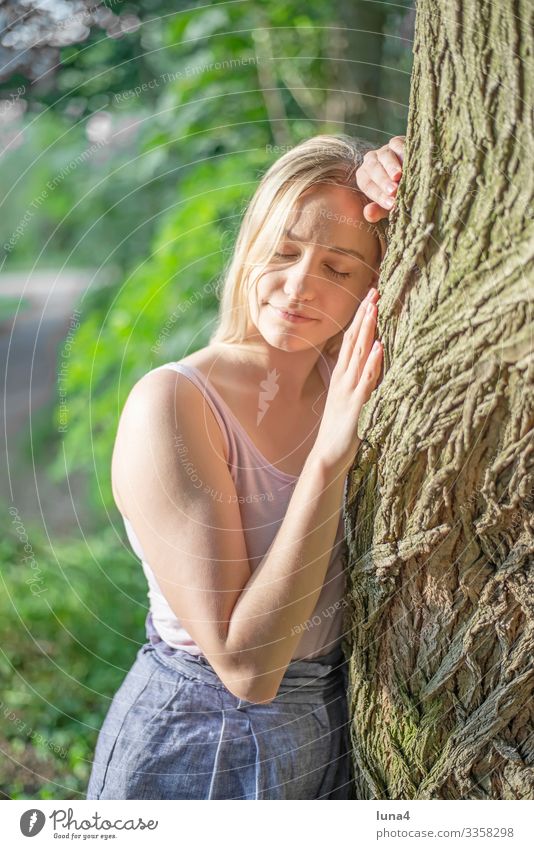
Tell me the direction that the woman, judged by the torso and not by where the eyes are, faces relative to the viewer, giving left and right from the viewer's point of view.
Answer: facing the viewer and to the right of the viewer
